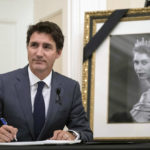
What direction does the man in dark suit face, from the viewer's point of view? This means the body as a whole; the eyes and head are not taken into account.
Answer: toward the camera

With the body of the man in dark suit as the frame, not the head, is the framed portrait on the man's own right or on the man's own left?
on the man's own left

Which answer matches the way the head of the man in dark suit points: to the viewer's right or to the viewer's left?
to the viewer's left
